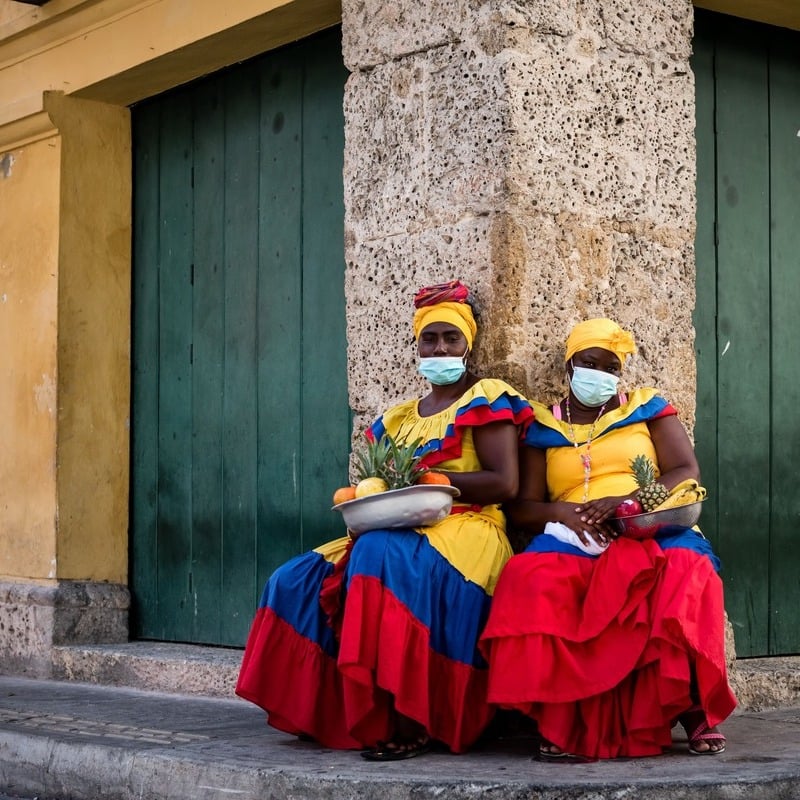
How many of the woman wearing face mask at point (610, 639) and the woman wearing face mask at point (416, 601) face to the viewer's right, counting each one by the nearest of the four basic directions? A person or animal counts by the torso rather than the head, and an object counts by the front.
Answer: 0

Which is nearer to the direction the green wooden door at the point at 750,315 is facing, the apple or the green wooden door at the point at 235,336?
the apple

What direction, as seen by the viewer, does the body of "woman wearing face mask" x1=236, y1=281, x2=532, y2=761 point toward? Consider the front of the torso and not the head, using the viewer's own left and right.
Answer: facing the viewer and to the left of the viewer

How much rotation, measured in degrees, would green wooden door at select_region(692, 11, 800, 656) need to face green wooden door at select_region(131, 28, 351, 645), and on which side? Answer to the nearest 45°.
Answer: approximately 135° to its right

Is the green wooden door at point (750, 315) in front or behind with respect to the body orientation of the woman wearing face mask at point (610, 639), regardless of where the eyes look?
behind

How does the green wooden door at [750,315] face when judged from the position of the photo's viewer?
facing the viewer and to the right of the viewer

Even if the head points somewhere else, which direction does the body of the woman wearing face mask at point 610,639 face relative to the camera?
toward the camera

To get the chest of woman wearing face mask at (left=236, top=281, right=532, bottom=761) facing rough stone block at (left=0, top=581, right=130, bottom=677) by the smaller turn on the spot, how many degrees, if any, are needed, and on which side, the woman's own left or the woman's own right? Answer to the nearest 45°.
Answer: approximately 90° to the woman's own right
